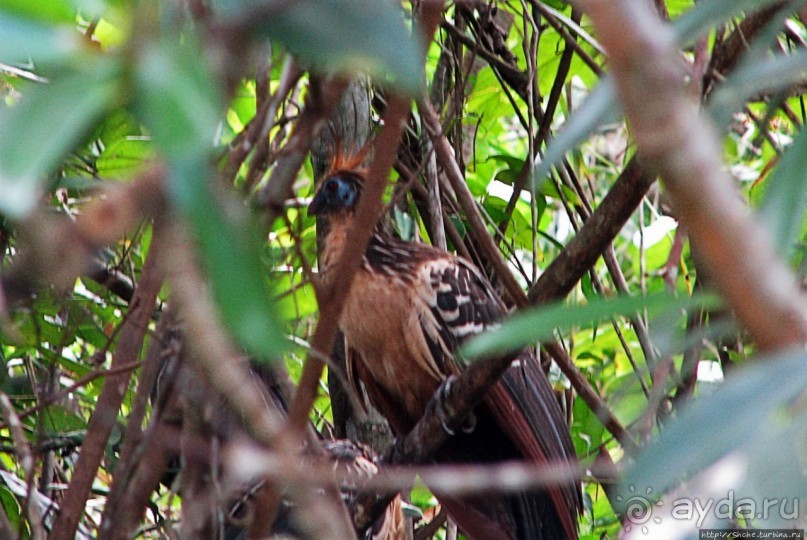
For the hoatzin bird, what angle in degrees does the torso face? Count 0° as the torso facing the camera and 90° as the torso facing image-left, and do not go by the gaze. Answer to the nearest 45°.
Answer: approximately 45°

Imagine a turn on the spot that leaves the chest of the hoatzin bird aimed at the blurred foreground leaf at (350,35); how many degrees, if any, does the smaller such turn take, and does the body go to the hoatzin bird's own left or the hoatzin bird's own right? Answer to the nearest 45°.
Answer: approximately 45° to the hoatzin bird's own left

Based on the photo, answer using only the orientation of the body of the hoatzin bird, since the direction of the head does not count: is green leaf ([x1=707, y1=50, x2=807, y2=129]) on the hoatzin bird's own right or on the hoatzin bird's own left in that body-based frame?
on the hoatzin bird's own left

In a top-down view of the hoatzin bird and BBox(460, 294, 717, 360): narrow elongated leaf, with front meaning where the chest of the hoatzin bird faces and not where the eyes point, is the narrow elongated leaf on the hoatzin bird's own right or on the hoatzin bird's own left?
on the hoatzin bird's own left
